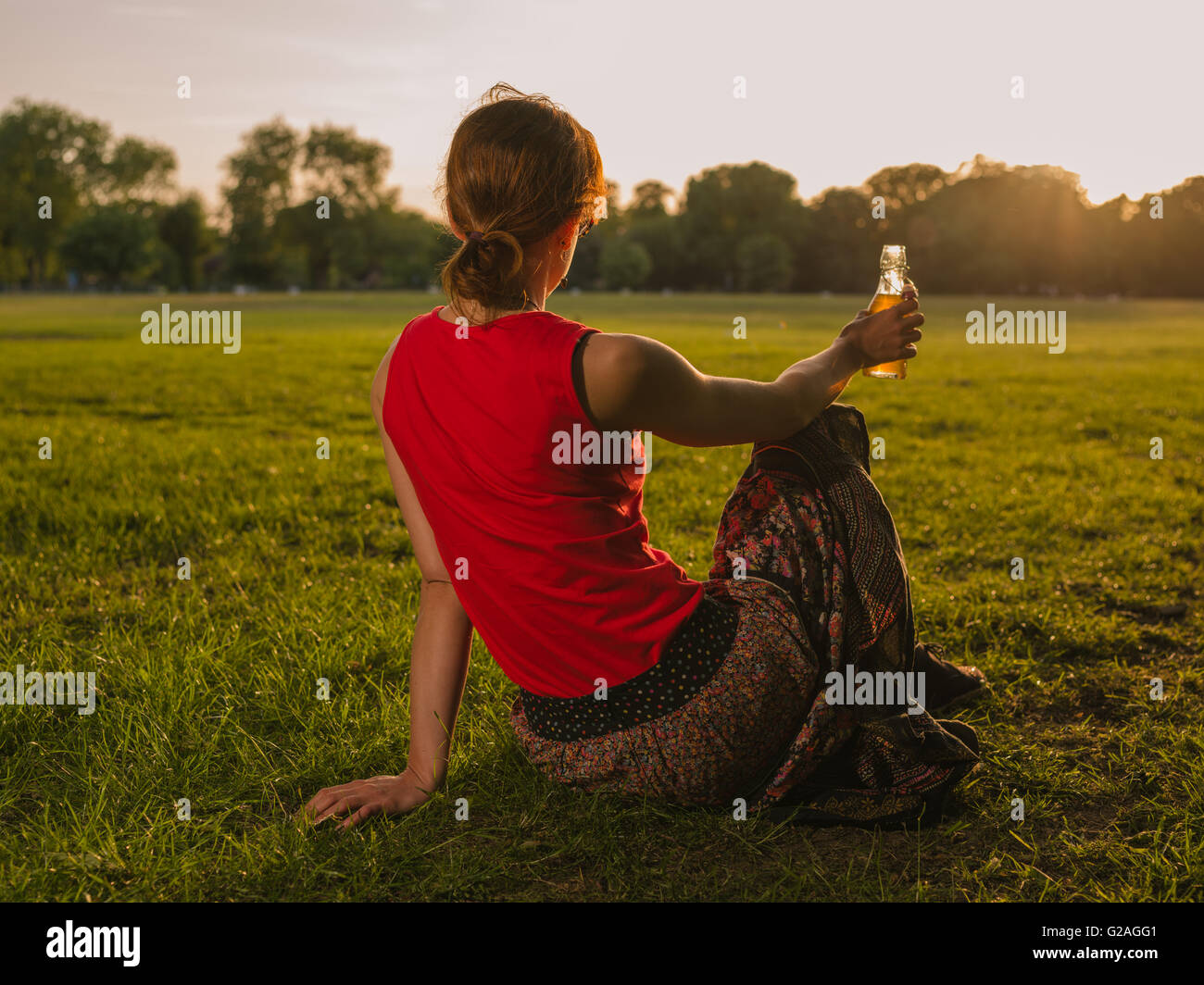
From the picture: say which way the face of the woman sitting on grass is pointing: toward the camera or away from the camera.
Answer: away from the camera

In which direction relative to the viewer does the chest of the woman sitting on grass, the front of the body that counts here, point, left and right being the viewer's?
facing away from the viewer and to the right of the viewer
